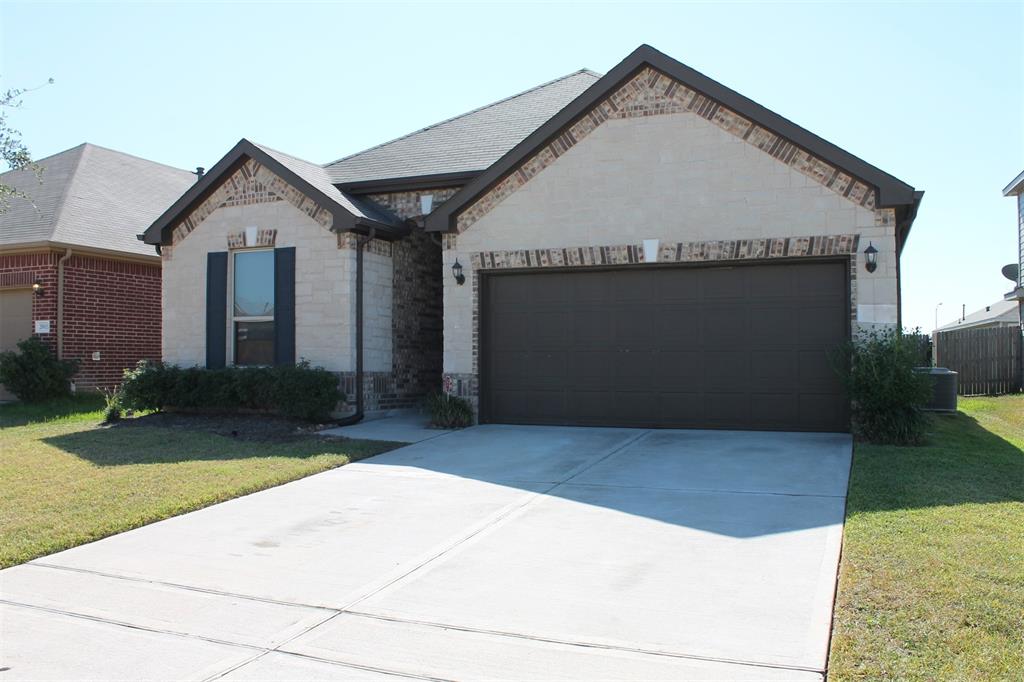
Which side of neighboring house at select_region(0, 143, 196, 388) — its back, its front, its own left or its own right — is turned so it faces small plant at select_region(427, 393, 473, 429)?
left

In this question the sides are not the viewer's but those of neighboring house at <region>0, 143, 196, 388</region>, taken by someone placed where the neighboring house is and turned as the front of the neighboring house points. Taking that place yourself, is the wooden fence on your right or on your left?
on your left

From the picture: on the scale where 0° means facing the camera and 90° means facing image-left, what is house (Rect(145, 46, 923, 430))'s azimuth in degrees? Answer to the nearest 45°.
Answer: approximately 0°

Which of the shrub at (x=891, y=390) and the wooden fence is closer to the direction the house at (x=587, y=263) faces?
the shrub

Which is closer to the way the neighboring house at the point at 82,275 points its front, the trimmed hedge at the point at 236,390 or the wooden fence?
the trimmed hedge

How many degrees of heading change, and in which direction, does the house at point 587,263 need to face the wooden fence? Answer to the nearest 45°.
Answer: approximately 135° to its left

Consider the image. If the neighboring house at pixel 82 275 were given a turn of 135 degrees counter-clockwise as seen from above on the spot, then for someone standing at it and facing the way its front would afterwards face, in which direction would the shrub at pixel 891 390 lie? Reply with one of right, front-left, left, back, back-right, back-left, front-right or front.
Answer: front-right

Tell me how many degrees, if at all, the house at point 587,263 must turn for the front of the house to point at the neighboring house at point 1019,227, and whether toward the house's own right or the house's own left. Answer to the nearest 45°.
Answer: approximately 135° to the house's own left

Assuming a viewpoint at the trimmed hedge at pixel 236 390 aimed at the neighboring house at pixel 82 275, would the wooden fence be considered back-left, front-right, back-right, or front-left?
back-right

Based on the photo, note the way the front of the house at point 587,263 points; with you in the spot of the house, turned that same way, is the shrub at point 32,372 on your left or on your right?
on your right
